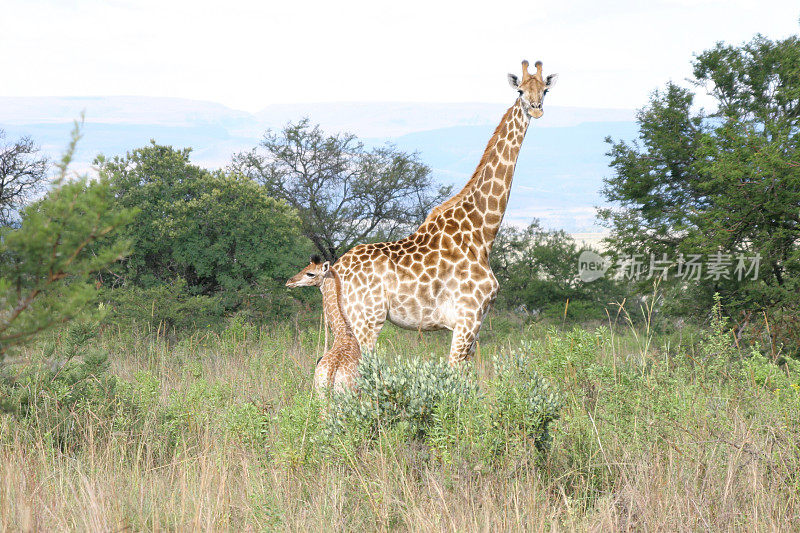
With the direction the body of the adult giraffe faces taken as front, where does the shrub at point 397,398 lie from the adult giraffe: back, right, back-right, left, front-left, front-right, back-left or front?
right

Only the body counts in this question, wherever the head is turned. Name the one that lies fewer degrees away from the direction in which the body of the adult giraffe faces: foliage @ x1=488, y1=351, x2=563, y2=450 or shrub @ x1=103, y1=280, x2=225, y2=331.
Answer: the foliage

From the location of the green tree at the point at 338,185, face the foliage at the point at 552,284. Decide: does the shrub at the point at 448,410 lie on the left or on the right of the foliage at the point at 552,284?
right

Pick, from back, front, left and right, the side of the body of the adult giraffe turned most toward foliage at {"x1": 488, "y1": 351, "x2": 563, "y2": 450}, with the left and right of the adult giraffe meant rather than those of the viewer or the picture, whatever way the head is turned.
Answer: right

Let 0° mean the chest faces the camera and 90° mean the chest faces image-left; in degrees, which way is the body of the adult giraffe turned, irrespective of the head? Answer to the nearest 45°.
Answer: approximately 270°

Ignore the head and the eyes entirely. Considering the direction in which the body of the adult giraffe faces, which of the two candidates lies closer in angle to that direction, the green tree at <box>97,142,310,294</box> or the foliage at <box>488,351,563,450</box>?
the foliage

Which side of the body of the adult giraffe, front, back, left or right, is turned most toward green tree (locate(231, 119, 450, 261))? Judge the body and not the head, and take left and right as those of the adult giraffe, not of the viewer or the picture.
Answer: left

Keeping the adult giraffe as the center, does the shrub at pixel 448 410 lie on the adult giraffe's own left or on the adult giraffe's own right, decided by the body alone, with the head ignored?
on the adult giraffe's own right

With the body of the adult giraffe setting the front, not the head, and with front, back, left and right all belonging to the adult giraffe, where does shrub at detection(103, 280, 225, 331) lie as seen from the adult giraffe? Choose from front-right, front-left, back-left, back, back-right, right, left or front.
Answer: back-left

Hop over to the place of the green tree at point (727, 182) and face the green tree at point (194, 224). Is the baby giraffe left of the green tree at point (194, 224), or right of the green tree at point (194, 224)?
left
